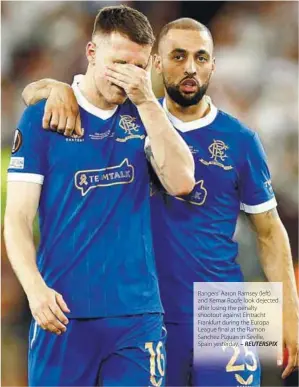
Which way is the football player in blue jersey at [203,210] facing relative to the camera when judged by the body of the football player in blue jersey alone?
toward the camera
